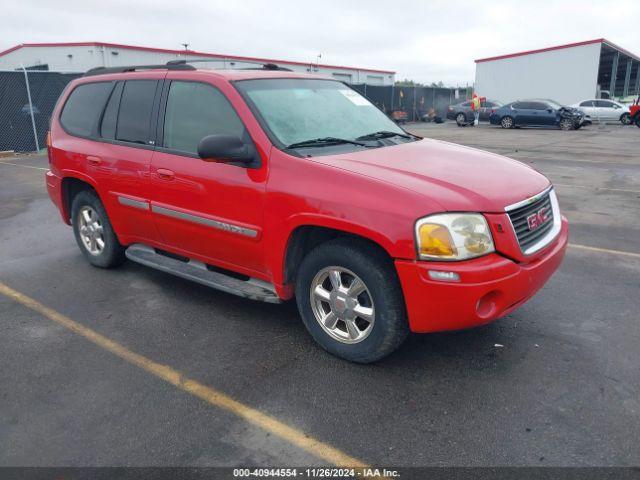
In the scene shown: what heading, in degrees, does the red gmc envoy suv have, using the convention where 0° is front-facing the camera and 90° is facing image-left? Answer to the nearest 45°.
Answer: approximately 315°

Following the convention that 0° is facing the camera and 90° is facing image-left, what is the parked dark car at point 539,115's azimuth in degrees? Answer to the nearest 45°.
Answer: approximately 270°

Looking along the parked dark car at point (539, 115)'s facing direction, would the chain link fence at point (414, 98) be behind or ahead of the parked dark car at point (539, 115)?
behind

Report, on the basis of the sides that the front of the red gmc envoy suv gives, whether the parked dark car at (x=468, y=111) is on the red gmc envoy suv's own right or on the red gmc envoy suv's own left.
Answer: on the red gmc envoy suv's own left

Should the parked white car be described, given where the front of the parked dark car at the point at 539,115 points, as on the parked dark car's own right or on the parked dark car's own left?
on the parked dark car's own left

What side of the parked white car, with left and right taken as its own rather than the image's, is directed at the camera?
right
